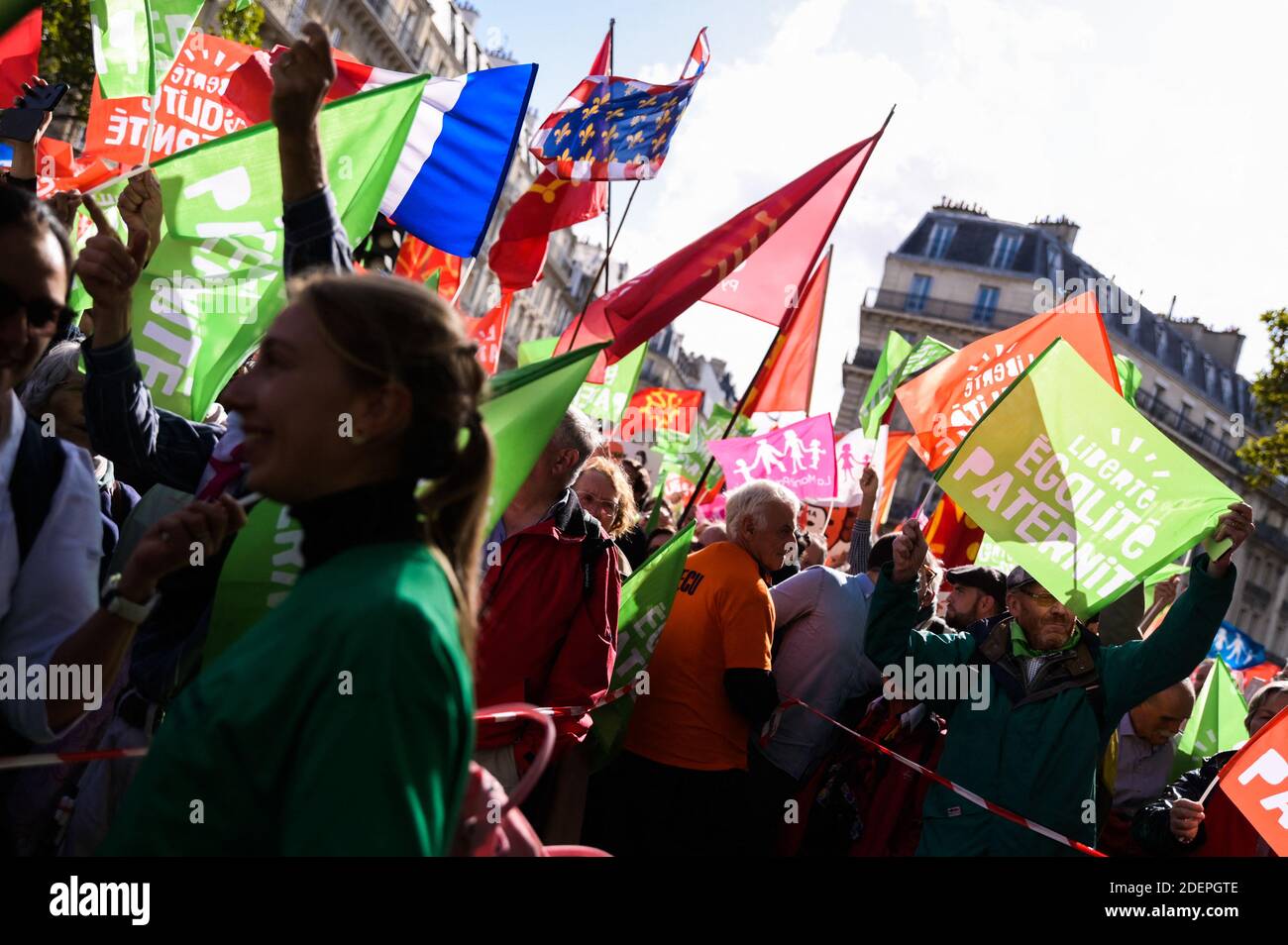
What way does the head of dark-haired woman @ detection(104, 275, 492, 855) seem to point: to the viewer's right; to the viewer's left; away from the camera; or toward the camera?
to the viewer's left

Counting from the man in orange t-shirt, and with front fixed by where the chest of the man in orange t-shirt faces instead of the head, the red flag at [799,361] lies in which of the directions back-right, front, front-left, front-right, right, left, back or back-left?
front-left

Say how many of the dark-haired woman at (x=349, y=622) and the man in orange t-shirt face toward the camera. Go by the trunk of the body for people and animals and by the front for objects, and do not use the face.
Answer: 0

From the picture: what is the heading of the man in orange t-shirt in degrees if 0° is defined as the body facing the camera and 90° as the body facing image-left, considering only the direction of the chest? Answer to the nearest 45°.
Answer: approximately 225°

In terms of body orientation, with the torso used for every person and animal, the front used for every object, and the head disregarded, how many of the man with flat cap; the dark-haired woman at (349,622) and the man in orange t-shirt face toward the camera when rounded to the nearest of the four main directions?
1

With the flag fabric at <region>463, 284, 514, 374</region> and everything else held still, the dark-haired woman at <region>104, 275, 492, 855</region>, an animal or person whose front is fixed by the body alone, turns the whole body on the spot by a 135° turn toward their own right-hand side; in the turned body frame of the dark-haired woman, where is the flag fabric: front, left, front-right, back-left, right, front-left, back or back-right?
front-left

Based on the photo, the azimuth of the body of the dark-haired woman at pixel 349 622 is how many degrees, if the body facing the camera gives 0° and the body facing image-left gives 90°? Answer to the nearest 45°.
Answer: approximately 90°

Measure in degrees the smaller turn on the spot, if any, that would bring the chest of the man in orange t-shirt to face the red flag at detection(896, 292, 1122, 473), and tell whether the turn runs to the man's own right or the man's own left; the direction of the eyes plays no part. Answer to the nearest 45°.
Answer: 0° — they already face it
